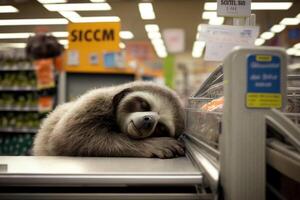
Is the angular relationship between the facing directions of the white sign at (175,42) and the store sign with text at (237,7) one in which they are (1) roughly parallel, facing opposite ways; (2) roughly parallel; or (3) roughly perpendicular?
roughly parallel

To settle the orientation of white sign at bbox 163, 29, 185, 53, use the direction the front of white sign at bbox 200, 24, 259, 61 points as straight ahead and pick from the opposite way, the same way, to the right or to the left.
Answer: the same way

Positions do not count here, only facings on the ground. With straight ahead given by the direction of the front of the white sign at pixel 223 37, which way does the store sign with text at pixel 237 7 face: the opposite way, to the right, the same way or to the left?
the same way

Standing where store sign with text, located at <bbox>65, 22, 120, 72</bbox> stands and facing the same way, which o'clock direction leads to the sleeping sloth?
The sleeping sloth is roughly at 12 o'clock from the store sign with text.

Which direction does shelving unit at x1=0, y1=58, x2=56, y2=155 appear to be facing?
toward the camera

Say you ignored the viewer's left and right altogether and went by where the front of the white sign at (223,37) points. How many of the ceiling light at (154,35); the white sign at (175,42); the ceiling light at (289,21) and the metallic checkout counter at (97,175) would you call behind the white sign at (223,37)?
3

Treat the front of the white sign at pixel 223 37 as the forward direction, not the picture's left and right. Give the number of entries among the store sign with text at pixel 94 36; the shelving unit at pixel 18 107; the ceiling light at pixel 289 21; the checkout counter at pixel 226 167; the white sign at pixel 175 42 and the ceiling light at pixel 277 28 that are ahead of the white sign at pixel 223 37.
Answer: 1

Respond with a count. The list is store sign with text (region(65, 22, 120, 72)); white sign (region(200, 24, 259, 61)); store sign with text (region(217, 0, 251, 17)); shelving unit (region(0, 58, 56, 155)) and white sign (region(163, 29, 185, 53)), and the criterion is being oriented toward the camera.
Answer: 5

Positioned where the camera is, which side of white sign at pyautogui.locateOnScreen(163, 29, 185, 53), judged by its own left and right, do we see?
front

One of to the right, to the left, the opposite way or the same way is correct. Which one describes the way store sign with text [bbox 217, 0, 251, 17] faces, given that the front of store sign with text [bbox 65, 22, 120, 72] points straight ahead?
the same way

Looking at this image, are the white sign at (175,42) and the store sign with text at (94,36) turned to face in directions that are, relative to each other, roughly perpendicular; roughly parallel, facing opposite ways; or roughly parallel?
roughly parallel

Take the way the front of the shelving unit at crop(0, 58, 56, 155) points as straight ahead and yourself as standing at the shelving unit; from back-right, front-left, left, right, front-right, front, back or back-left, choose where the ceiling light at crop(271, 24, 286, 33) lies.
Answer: left

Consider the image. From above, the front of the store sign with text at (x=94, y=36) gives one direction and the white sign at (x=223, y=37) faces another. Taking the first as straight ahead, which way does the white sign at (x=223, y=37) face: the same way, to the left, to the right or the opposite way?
the same way

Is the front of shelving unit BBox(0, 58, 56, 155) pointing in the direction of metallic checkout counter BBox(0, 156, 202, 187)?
yes

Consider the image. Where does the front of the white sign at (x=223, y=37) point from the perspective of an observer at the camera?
facing the viewer
